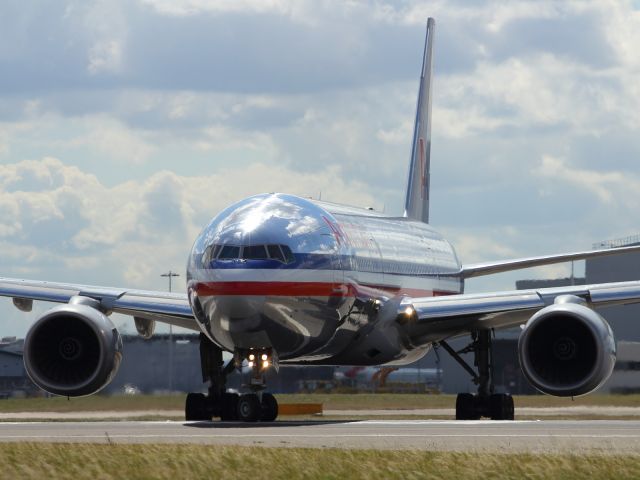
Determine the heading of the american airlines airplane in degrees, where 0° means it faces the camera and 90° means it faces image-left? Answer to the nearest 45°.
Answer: approximately 0°
